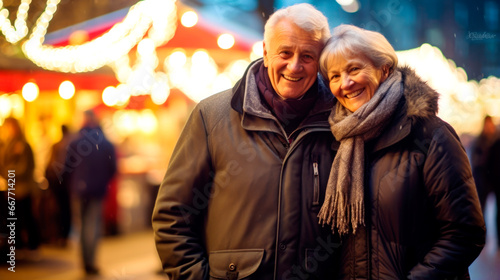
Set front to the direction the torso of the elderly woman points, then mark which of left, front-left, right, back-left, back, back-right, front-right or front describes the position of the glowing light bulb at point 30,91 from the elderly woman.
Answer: right

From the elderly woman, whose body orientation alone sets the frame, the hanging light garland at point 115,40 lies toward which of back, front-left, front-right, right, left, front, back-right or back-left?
right

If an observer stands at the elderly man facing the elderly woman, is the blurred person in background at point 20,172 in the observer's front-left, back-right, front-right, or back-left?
back-left

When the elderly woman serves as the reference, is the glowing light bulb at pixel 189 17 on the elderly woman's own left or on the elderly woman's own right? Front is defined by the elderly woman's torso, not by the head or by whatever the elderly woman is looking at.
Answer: on the elderly woman's own right

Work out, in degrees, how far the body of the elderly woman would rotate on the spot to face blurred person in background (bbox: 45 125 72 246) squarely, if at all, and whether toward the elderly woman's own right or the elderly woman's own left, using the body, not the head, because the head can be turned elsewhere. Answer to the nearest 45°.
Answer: approximately 90° to the elderly woman's own right

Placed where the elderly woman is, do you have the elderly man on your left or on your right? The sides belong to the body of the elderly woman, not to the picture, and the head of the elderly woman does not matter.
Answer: on your right

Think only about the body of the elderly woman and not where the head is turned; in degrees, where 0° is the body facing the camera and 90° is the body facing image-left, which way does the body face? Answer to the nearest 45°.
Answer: approximately 45°

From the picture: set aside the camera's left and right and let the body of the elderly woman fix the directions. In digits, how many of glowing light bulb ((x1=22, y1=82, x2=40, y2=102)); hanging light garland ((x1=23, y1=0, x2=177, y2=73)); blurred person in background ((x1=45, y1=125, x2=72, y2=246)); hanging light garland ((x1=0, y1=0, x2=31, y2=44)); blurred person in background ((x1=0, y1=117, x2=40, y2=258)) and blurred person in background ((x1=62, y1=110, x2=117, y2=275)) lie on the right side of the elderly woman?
6

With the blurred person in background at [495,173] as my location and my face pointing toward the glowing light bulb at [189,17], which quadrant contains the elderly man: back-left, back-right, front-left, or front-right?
front-left

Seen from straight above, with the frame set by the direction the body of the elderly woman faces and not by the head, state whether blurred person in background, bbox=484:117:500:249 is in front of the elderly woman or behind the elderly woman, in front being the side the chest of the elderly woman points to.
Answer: behind

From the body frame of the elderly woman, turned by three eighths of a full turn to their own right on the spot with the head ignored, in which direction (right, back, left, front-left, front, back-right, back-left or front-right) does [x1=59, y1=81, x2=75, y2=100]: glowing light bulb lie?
front-left
